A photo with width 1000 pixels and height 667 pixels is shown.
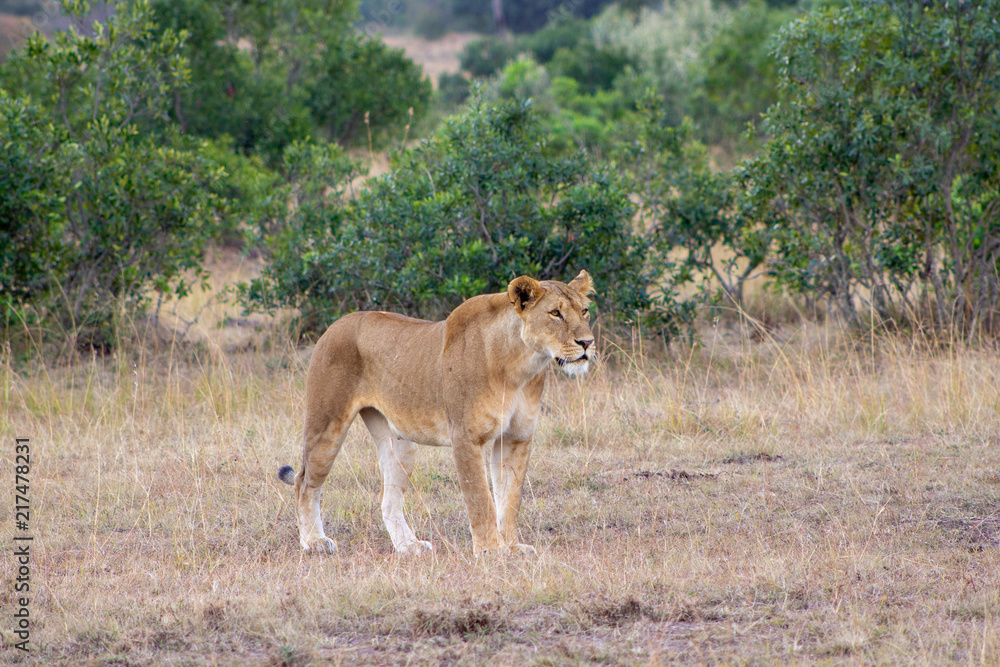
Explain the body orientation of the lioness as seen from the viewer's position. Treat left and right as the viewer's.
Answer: facing the viewer and to the right of the viewer

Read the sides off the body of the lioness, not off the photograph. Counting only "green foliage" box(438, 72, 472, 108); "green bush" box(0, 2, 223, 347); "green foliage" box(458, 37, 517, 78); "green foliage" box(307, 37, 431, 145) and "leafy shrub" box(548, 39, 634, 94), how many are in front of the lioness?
0

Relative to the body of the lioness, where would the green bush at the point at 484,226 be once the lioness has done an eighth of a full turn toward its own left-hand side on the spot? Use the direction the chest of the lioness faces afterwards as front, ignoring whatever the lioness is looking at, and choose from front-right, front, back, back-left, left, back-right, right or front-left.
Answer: left

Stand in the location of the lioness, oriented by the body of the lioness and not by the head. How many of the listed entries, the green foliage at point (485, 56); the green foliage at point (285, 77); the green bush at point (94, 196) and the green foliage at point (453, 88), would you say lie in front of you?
0

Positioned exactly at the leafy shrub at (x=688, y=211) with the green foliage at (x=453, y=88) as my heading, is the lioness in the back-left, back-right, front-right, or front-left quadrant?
back-left

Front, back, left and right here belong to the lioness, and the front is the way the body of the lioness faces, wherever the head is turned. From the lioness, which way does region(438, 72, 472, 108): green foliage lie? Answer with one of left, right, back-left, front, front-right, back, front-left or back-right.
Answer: back-left

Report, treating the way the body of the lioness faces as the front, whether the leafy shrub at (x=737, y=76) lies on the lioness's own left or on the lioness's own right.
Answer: on the lioness's own left

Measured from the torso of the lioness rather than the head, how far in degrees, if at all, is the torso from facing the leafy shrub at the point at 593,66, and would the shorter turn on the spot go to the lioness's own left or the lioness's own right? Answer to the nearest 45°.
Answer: approximately 135° to the lioness's own left

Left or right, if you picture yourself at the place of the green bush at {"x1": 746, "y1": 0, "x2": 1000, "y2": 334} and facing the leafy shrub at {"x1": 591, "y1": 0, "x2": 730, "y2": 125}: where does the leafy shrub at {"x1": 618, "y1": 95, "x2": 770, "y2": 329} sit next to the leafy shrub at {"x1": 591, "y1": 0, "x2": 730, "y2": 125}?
left

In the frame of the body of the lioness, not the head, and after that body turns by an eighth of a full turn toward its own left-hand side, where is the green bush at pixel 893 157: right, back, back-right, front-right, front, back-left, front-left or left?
front-left

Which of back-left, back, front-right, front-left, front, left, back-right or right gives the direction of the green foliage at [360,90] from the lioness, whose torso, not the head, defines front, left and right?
back-left
